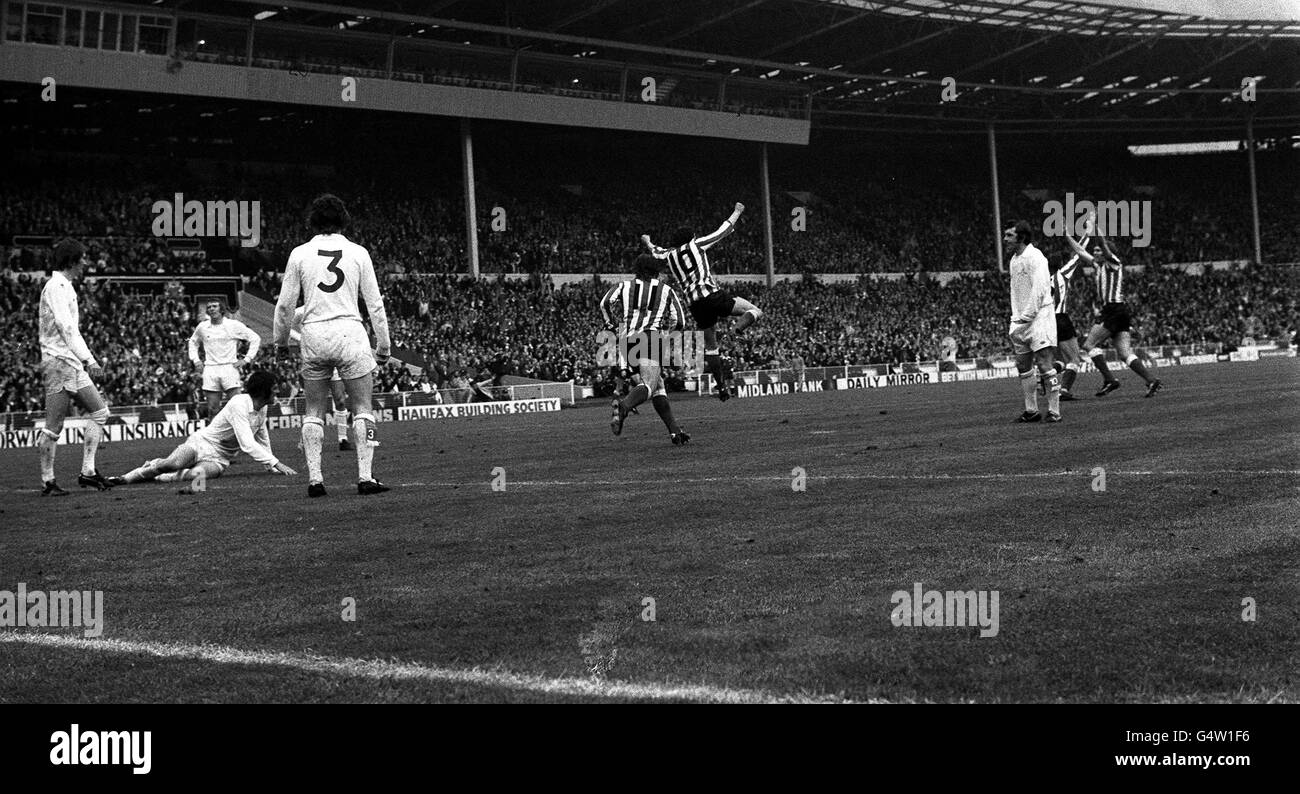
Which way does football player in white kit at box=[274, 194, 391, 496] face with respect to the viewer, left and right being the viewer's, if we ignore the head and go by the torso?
facing away from the viewer

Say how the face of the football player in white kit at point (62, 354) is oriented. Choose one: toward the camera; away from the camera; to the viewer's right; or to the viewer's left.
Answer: to the viewer's right

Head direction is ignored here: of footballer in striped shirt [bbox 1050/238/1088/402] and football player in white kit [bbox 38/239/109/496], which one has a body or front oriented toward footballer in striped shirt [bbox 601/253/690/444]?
the football player in white kit

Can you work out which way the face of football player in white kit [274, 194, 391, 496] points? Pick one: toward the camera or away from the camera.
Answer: away from the camera

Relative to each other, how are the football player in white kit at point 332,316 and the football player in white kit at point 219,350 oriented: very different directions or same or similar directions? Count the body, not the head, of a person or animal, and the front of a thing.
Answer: very different directions

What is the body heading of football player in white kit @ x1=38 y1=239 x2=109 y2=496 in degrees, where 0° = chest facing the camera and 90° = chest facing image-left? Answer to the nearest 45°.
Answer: approximately 270°

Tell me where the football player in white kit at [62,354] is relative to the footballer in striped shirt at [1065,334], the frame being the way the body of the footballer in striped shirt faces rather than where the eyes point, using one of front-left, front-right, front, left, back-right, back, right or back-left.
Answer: back-right

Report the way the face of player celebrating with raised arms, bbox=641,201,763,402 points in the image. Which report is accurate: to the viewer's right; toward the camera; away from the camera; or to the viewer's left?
away from the camera

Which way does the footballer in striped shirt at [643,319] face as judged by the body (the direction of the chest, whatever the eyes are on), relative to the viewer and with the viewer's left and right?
facing away from the viewer

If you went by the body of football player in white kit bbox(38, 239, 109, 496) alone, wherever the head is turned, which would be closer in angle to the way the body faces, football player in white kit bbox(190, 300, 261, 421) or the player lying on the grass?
the player lying on the grass

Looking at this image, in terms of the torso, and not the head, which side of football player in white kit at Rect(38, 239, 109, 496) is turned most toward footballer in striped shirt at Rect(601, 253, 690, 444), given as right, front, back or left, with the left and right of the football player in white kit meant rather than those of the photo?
front

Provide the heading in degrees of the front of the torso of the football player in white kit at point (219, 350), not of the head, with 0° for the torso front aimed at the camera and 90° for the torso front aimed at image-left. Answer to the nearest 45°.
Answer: approximately 0°

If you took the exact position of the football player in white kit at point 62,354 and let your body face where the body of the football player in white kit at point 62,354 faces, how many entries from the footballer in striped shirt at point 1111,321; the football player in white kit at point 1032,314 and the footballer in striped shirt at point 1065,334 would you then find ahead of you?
3
